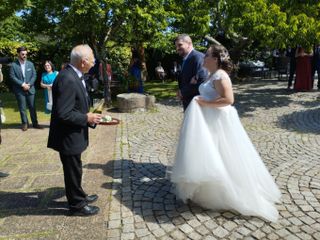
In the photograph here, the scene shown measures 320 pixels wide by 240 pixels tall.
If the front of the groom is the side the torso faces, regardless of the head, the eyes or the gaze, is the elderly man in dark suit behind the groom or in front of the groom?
in front

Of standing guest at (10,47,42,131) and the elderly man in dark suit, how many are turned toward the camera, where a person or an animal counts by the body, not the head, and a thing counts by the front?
1

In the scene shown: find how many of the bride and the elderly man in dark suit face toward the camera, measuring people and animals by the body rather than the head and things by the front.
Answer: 0

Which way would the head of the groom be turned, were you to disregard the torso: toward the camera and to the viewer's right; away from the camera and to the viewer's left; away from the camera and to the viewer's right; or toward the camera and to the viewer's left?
toward the camera and to the viewer's left

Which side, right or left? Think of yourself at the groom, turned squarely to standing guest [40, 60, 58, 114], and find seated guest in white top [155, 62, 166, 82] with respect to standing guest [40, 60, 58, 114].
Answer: right

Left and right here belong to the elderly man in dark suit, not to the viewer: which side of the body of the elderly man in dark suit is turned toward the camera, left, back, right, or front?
right

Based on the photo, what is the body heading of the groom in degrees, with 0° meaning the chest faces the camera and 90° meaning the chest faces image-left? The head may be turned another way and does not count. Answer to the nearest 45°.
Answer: approximately 45°

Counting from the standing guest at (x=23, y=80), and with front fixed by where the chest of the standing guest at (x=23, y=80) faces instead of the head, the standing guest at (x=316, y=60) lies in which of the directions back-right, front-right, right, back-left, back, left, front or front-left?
left

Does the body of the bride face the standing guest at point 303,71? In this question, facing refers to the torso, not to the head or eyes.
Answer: no

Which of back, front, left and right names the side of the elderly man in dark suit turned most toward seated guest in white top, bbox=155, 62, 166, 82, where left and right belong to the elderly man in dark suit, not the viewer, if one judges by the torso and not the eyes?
left

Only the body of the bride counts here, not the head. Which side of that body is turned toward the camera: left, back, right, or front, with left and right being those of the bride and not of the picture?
left

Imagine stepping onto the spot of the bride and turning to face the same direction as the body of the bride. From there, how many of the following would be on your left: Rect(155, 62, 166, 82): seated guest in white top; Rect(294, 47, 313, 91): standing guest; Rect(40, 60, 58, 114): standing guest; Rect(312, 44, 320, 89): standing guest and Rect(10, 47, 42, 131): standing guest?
0

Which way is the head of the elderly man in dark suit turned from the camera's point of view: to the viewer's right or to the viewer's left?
to the viewer's right

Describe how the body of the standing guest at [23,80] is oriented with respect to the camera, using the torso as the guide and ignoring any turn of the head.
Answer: toward the camera

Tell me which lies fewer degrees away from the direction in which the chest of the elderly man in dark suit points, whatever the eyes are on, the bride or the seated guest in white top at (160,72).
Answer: the bride
